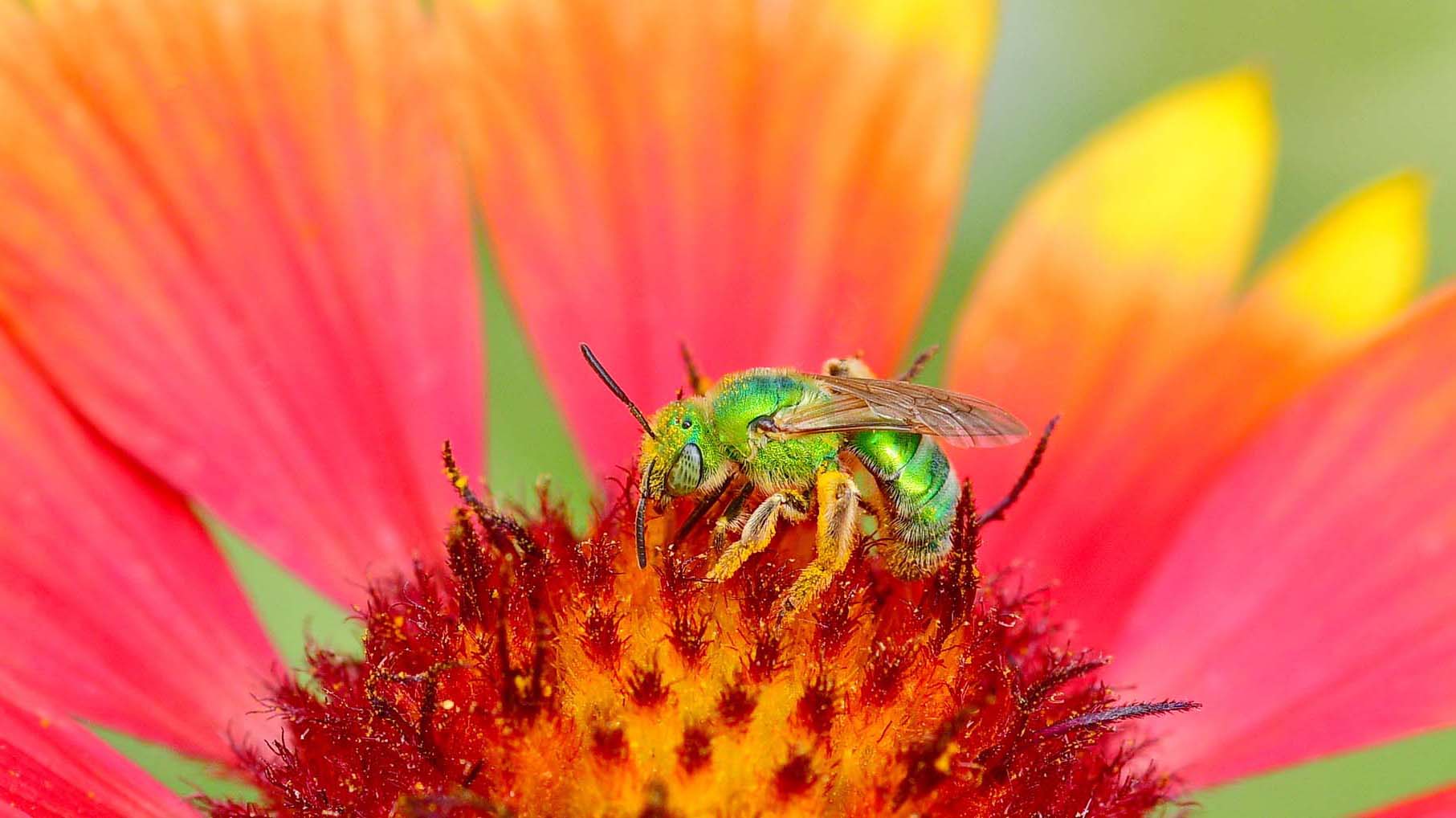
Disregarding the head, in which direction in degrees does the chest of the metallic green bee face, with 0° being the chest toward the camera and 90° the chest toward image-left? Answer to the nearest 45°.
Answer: approximately 90°
